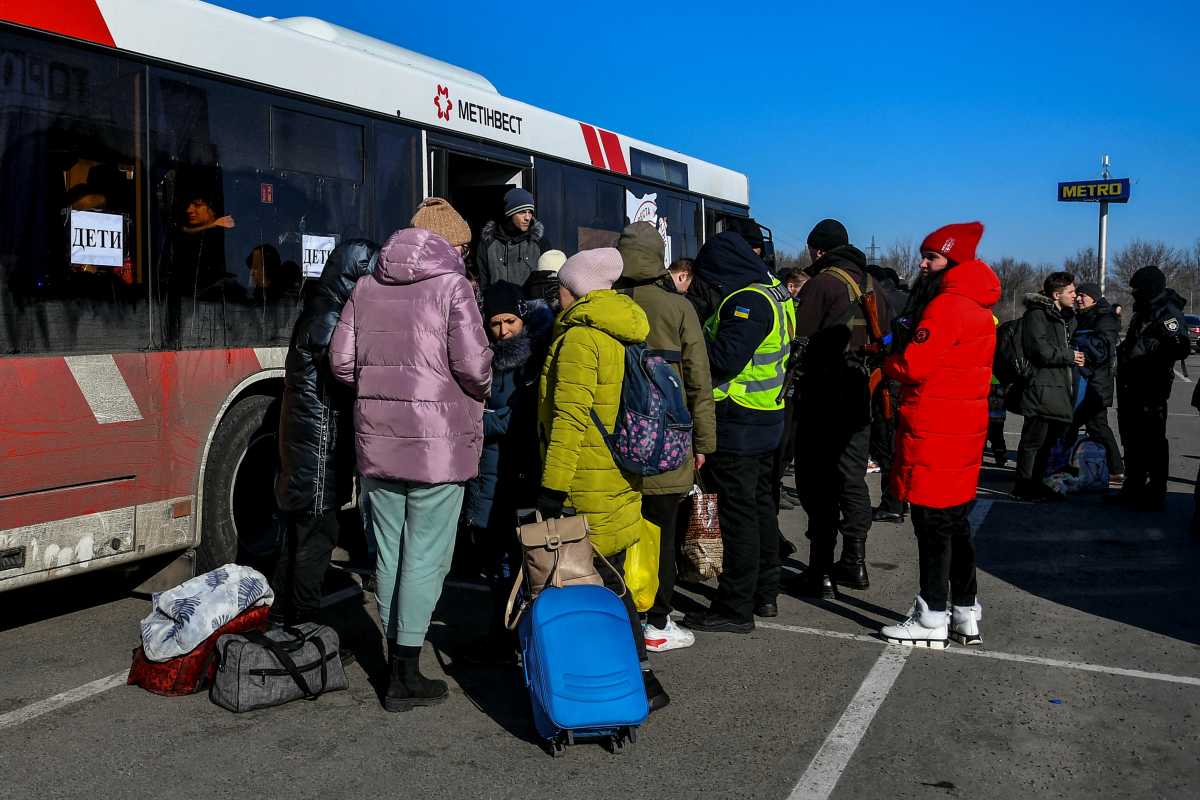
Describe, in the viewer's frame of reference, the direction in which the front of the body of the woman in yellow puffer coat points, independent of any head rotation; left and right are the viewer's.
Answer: facing away from the viewer and to the left of the viewer

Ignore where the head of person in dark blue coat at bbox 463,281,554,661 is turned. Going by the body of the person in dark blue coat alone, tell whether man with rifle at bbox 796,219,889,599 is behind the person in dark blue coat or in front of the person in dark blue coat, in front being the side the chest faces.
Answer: behind

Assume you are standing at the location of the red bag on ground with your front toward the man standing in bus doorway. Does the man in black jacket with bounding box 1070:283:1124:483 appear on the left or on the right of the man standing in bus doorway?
right

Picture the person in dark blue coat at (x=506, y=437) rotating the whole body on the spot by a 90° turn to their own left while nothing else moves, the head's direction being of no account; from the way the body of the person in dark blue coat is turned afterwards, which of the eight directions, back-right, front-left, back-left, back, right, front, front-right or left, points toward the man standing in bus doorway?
back-left

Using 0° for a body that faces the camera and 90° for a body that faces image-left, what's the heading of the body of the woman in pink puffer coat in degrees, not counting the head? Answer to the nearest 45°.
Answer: approximately 225°

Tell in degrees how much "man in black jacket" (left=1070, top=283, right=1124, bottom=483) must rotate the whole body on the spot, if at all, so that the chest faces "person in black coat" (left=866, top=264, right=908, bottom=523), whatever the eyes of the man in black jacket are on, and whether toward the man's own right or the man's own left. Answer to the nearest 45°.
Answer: approximately 45° to the man's own left

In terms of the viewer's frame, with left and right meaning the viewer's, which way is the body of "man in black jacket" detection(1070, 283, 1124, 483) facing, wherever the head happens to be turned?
facing to the left of the viewer

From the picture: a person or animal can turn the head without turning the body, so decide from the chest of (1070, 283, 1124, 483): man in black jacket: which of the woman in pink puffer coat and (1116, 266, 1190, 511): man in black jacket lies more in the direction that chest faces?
the woman in pink puffer coat

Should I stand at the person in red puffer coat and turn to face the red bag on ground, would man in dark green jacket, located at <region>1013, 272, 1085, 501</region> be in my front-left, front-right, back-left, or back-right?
back-right

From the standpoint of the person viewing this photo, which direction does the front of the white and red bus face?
facing away from the viewer and to the right of the viewer

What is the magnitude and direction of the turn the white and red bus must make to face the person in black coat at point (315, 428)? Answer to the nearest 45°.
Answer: approximately 90° to its right
